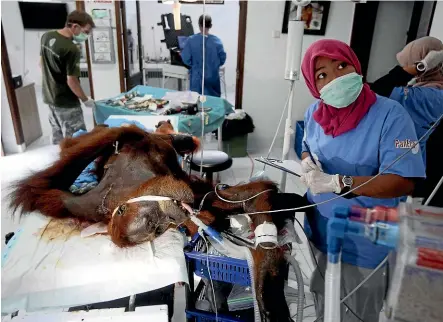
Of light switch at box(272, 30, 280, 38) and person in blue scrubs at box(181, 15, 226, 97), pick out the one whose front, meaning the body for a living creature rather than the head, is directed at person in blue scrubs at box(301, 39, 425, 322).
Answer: the light switch

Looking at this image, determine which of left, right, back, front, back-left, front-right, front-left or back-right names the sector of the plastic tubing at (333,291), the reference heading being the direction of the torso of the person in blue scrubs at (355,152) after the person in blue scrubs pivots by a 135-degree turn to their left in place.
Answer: right

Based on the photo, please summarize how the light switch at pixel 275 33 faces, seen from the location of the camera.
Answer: facing the viewer

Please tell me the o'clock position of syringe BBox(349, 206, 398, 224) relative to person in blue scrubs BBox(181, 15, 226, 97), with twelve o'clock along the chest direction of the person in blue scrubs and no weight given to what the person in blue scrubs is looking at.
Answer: The syringe is roughly at 6 o'clock from the person in blue scrubs.

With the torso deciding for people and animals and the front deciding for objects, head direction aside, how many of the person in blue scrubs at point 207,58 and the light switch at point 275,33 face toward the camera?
1

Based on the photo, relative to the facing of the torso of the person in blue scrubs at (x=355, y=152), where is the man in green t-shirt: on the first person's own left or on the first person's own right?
on the first person's own right

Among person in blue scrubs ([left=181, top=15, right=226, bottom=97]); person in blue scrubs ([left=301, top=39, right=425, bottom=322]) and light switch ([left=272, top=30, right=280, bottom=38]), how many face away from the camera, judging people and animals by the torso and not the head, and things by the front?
1

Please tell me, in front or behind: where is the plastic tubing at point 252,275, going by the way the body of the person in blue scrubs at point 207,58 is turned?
behind

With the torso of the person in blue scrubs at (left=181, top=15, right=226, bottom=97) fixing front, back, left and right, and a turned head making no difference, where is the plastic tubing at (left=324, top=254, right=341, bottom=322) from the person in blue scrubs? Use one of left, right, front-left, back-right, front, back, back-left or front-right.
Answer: back

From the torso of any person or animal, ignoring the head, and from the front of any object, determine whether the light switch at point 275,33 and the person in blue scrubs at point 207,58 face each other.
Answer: no

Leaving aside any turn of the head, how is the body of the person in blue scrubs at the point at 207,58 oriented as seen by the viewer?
away from the camera

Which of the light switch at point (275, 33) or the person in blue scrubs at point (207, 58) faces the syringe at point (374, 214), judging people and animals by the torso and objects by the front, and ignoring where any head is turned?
the light switch

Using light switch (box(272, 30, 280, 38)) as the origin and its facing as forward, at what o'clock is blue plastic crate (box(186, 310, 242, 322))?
The blue plastic crate is roughly at 12 o'clock from the light switch.

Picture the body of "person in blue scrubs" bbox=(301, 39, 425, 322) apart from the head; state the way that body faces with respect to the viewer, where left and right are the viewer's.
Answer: facing the viewer and to the left of the viewer

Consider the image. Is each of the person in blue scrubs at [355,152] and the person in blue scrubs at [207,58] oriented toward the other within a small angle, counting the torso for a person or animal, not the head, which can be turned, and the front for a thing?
no

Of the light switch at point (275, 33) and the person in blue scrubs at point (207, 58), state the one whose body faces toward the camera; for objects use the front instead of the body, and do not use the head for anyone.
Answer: the light switch

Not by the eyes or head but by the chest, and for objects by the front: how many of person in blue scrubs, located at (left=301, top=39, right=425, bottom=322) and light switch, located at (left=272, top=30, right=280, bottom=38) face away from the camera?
0

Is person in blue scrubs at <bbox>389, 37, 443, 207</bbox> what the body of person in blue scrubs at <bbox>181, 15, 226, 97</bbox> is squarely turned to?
no

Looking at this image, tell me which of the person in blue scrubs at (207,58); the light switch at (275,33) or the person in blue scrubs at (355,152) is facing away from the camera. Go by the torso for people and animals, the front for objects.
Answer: the person in blue scrubs at (207,58)

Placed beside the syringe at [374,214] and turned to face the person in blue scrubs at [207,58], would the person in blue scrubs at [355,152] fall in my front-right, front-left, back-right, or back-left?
front-right
